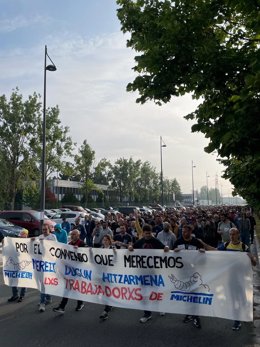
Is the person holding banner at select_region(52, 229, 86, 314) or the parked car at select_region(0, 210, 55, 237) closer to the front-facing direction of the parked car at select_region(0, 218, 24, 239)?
the person holding banner

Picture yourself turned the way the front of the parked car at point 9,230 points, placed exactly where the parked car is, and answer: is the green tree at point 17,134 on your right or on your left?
on your left

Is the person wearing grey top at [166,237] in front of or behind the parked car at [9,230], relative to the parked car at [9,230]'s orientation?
in front

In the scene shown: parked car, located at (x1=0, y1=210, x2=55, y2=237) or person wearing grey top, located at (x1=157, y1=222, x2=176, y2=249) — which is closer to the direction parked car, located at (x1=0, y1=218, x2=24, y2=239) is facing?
the person wearing grey top

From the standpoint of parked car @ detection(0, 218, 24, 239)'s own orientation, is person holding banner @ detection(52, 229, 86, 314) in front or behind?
in front

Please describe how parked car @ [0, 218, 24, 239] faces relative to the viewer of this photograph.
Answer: facing the viewer and to the right of the viewer
